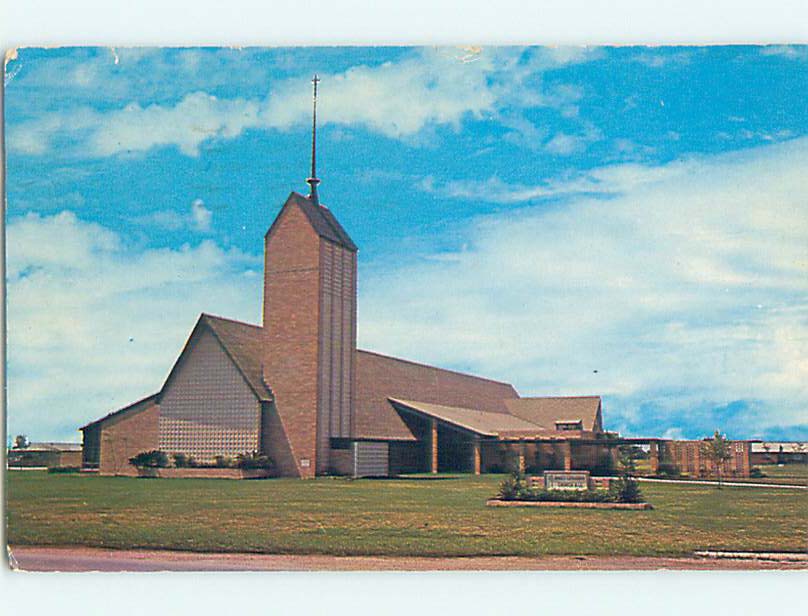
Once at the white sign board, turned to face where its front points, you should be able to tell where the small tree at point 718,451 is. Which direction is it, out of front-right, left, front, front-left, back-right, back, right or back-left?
left

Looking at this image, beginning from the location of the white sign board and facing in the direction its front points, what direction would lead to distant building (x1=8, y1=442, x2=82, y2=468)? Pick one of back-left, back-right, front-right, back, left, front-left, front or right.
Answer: right

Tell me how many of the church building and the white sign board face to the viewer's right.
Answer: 0

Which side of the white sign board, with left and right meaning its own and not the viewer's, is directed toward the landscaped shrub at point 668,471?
left

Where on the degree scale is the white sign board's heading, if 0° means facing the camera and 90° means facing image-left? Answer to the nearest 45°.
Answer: approximately 0°

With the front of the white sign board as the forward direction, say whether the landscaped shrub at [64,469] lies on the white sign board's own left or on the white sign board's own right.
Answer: on the white sign board's own right

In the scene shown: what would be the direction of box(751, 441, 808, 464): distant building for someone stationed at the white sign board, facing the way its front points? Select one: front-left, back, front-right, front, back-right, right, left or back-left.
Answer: left

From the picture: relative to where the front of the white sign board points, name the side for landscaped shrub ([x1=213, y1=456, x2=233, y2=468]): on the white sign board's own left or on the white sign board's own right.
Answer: on the white sign board's own right

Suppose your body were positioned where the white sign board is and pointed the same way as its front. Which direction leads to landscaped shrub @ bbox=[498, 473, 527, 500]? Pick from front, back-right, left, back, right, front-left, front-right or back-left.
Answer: right

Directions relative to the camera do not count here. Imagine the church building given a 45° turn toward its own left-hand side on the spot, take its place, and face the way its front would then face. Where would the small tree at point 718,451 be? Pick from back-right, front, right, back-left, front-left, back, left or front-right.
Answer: left
